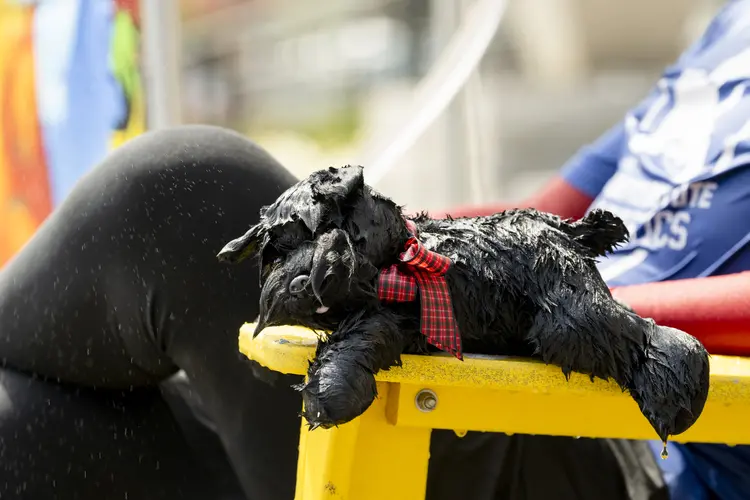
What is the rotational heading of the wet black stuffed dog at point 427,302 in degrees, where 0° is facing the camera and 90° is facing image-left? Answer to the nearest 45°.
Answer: approximately 90°

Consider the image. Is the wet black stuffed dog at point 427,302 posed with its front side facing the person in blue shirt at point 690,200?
no

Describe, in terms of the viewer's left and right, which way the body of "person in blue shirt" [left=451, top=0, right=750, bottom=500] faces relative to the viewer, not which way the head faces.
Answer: facing the viewer and to the left of the viewer

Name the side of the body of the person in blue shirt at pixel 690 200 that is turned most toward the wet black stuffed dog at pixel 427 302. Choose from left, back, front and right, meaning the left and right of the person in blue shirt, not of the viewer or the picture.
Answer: front

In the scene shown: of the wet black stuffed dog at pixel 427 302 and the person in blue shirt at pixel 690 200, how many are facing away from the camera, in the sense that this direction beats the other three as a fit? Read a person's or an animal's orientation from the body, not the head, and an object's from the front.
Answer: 0
